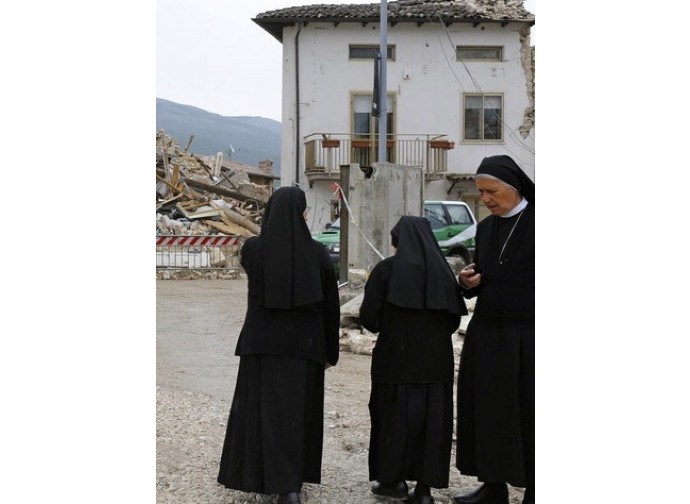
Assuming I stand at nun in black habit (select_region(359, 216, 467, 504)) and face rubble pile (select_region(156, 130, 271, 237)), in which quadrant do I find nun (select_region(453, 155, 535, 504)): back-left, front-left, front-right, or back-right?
back-right

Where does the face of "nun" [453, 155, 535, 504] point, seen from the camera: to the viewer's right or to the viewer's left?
to the viewer's left

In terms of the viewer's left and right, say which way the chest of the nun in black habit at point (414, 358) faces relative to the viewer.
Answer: facing away from the viewer and to the left of the viewer

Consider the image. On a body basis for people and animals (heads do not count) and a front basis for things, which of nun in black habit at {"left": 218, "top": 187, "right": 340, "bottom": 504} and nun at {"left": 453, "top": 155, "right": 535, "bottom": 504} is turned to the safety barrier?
the nun in black habit

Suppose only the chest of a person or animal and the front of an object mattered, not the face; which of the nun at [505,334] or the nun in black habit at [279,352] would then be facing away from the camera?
the nun in black habit

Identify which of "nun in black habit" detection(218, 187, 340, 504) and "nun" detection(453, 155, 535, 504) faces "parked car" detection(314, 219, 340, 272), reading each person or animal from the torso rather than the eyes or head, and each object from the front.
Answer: the nun in black habit

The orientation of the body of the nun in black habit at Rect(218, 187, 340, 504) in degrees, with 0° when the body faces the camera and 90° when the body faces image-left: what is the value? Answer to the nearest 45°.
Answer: approximately 180°
